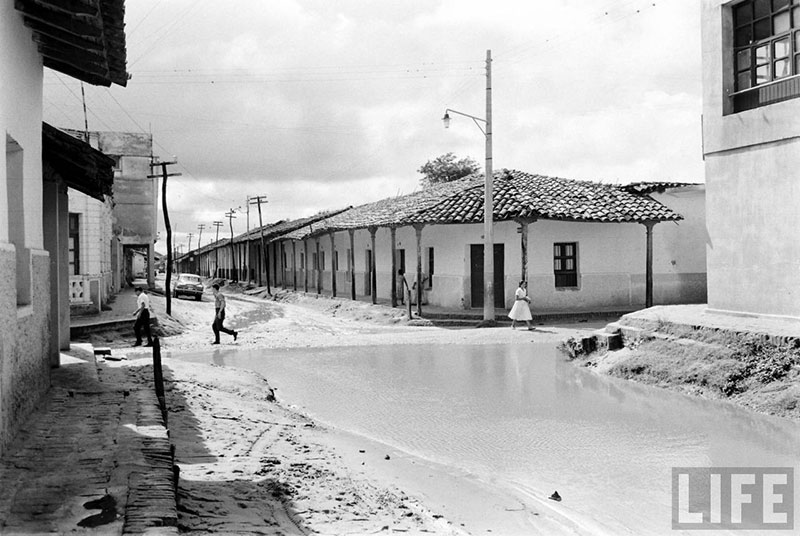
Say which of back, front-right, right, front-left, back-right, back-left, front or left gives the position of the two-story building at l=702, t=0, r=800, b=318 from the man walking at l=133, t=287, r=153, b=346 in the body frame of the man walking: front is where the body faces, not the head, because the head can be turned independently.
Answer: back-left

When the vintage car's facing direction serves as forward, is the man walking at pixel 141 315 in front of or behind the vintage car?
in front

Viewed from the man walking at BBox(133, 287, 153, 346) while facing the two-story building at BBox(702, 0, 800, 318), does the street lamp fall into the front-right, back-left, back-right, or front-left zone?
front-left

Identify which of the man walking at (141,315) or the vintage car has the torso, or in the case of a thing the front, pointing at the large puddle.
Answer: the vintage car

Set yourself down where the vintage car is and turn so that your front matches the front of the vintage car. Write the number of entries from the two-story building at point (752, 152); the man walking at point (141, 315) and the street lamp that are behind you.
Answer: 0

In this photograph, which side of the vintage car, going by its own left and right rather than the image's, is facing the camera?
front

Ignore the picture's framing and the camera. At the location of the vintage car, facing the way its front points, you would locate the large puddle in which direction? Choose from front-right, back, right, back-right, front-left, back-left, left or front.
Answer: front

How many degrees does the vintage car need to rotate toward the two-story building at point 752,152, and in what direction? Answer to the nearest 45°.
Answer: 0° — it already faces it
